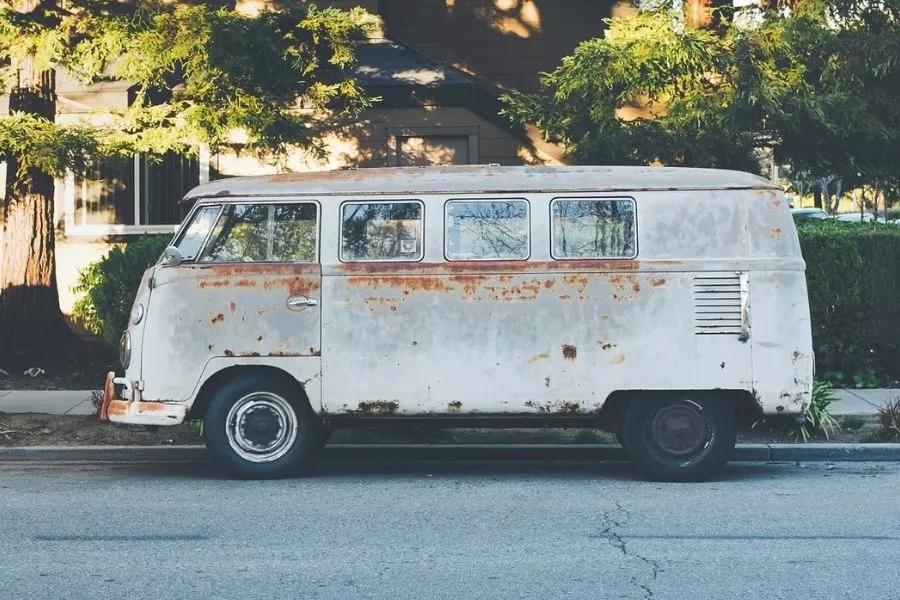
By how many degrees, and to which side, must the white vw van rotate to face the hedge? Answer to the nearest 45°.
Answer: approximately 135° to its right

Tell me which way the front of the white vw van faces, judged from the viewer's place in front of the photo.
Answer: facing to the left of the viewer

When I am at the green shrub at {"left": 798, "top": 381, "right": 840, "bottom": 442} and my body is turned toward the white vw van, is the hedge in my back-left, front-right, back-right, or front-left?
back-right

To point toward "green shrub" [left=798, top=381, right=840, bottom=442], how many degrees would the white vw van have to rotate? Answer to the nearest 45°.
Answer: approximately 135° to its right

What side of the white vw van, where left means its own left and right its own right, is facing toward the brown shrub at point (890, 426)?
back
